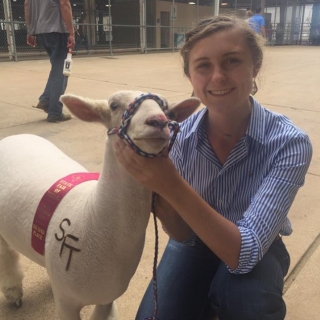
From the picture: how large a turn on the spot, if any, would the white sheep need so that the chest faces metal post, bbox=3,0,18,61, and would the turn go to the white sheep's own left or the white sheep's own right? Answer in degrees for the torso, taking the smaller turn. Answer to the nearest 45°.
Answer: approximately 135° to the white sheep's own left

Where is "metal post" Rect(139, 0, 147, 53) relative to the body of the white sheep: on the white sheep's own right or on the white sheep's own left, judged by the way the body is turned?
on the white sheep's own left

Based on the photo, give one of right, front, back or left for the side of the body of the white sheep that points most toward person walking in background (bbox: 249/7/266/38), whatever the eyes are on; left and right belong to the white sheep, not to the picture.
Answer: left

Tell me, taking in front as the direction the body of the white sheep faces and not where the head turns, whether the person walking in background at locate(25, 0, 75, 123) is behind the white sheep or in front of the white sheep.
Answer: behind

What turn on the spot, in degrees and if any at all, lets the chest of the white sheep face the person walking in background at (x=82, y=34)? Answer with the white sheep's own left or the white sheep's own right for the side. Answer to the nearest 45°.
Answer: approximately 135° to the white sheep's own left

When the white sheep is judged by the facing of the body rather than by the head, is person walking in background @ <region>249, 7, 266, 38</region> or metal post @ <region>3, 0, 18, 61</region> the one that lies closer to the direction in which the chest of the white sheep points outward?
the person walking in background
